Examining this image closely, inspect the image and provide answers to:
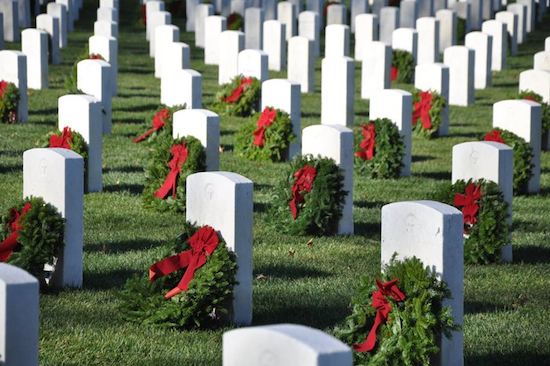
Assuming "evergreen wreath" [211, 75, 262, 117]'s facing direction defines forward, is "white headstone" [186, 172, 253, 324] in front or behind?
in front

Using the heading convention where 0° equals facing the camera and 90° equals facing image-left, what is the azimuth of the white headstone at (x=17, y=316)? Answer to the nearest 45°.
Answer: approximately 45°

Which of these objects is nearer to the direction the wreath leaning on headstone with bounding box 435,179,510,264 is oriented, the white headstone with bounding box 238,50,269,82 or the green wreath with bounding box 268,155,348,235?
the green wreath

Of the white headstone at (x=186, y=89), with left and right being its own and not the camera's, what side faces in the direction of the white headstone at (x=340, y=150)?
left

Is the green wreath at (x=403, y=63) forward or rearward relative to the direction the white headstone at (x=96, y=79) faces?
rearward

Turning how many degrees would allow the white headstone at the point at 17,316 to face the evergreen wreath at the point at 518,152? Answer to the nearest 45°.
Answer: approximately 180°

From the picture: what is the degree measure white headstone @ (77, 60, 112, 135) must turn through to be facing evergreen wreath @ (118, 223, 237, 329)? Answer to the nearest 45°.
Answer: approximately 45° to its left

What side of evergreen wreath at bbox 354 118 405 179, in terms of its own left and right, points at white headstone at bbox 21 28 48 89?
right
